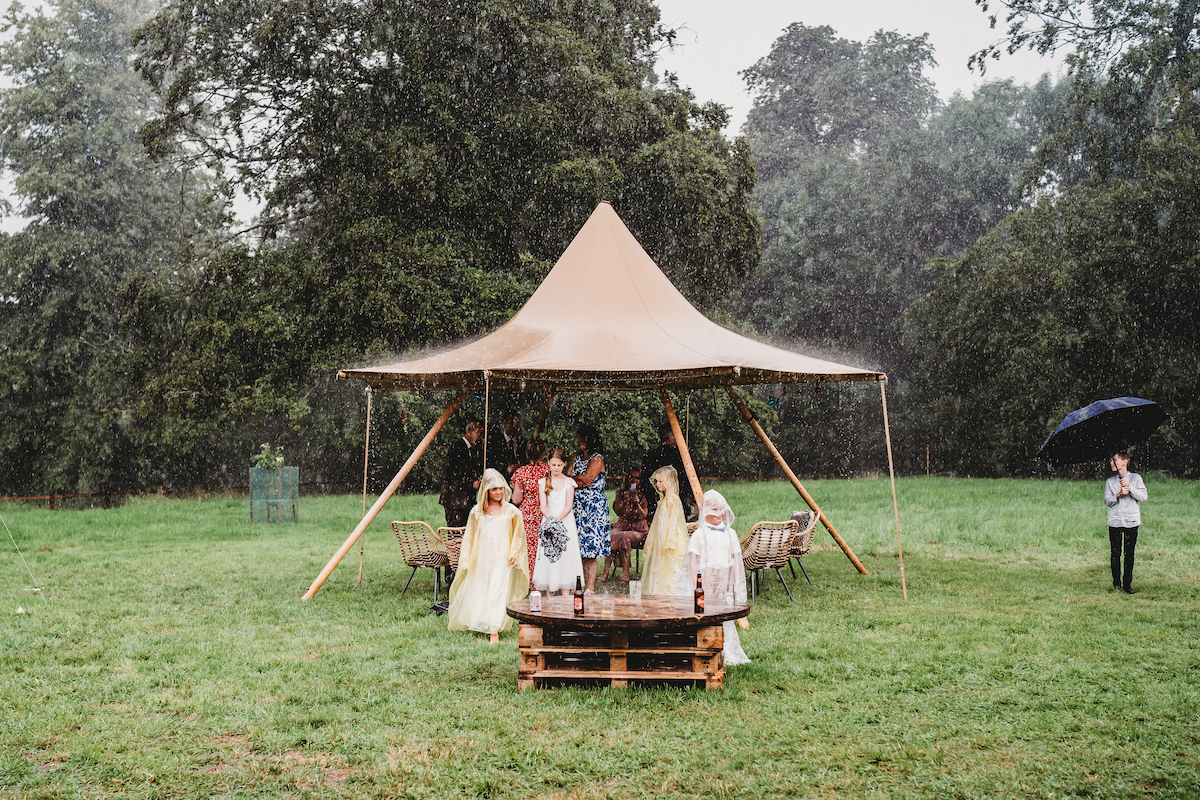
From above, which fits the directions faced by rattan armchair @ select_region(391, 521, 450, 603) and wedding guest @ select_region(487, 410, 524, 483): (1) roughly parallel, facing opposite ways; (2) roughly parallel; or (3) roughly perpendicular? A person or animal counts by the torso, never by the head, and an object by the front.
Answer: roughly perpendicular

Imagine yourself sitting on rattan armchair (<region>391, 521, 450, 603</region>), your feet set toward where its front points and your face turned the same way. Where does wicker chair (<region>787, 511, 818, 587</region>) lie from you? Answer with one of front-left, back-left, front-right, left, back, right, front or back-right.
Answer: front-right

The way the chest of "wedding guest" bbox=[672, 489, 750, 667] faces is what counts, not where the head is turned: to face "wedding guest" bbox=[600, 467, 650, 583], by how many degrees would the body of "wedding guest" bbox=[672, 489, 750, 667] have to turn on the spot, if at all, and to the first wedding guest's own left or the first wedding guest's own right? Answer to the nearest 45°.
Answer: approximately 180°

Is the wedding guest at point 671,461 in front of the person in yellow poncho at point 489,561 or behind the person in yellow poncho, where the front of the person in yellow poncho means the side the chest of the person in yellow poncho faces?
behind

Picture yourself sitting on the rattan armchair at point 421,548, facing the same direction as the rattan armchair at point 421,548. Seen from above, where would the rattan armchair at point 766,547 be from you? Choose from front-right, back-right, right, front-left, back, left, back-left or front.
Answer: front-right
